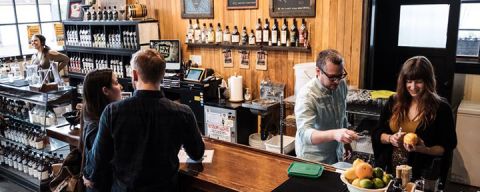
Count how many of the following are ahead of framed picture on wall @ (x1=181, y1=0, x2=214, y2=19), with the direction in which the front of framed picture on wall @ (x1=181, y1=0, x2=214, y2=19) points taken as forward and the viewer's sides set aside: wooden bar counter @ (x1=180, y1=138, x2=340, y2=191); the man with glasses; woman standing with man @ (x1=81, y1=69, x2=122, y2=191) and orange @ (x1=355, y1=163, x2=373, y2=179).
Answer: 4

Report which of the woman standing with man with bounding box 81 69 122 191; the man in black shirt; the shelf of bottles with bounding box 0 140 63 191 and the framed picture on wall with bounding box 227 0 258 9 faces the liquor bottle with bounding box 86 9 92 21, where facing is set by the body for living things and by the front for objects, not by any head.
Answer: the man in black shirt

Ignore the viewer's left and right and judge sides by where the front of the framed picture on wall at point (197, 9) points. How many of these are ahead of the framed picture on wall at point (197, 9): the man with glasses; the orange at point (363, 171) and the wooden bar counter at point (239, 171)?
3

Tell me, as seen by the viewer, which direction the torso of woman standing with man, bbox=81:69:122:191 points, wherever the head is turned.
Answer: to the viewer's right

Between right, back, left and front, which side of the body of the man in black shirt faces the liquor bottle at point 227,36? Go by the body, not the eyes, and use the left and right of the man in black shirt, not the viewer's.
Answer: front

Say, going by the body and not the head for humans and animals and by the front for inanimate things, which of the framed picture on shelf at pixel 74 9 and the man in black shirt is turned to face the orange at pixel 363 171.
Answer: the framed picture on shelf

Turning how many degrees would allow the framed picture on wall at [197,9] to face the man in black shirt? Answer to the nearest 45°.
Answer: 0° — it already faces them

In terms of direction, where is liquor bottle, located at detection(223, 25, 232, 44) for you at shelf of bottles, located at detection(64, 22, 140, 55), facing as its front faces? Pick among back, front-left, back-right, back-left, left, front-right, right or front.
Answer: front-left

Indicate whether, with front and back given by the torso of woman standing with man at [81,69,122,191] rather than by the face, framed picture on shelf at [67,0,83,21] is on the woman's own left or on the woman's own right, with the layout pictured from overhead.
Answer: on the woman's own left

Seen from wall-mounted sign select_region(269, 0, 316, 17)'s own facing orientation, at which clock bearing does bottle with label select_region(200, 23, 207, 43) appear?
The bottle with label is roughly at 4 o'clock from the wall-mounted sign.

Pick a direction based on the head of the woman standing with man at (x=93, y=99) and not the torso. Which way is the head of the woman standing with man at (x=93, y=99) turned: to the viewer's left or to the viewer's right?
to the viewer's right
